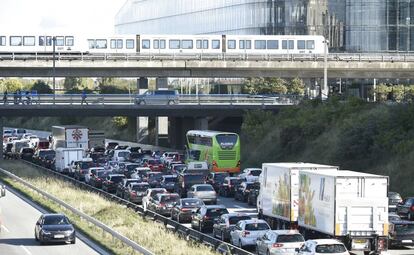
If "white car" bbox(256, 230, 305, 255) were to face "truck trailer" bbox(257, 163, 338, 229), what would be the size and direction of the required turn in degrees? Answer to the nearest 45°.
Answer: approximately 45° to its right

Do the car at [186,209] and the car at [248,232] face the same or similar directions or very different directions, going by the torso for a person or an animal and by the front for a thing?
same or similar directions

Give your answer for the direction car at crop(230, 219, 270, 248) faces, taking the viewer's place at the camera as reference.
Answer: facing away from the viewer and to the left of the viewer

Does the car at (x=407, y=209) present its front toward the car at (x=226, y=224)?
no

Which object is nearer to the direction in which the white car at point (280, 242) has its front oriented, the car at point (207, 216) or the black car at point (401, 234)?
the car

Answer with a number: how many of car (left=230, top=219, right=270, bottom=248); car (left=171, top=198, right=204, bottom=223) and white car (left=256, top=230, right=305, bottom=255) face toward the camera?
0

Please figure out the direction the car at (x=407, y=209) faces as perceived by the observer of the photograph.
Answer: facing away from the viewer and to the left of the viewer

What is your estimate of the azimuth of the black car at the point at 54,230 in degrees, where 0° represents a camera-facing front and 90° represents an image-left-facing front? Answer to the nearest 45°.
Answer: approximately 315°

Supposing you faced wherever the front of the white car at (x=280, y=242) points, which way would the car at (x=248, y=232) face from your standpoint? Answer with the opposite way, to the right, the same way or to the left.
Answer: the same way

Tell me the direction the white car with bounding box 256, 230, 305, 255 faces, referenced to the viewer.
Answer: facing away from the viewer and to the left of the viewer

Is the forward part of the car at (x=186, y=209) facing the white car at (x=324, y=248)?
no

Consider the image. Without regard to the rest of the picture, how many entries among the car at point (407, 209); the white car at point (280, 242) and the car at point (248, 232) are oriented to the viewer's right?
0

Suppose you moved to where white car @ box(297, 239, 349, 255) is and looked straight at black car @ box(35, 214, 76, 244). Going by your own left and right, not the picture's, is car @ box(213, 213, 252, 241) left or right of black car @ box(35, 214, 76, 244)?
right

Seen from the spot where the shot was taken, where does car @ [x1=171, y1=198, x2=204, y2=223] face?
facing away from the viewer and to the left of the viewer

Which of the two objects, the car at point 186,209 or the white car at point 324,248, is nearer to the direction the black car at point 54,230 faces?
the white car

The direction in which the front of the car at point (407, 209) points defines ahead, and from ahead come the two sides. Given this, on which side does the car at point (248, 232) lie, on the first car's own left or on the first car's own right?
on the first car's own left

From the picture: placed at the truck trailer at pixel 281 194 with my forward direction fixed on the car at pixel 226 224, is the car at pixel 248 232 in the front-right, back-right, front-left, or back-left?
front-left
